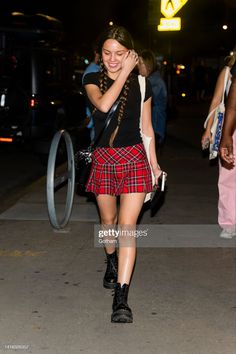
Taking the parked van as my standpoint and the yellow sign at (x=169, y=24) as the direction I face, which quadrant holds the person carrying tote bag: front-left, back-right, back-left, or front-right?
back-right

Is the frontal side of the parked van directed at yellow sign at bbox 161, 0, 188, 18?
yes

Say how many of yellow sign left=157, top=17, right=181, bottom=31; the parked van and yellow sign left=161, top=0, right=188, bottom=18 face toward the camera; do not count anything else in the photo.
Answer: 2

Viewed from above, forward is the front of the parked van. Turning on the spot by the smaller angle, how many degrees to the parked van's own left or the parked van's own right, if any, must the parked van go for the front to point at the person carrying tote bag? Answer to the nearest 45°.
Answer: approximately 135° to the parked van's own right

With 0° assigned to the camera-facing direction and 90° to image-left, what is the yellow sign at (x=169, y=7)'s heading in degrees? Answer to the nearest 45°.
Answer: approximately 0°

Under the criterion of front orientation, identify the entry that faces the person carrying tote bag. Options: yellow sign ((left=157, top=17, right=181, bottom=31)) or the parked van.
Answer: the yellow sign

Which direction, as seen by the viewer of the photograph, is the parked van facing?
facing away from the viewer and to the right of the viewer
